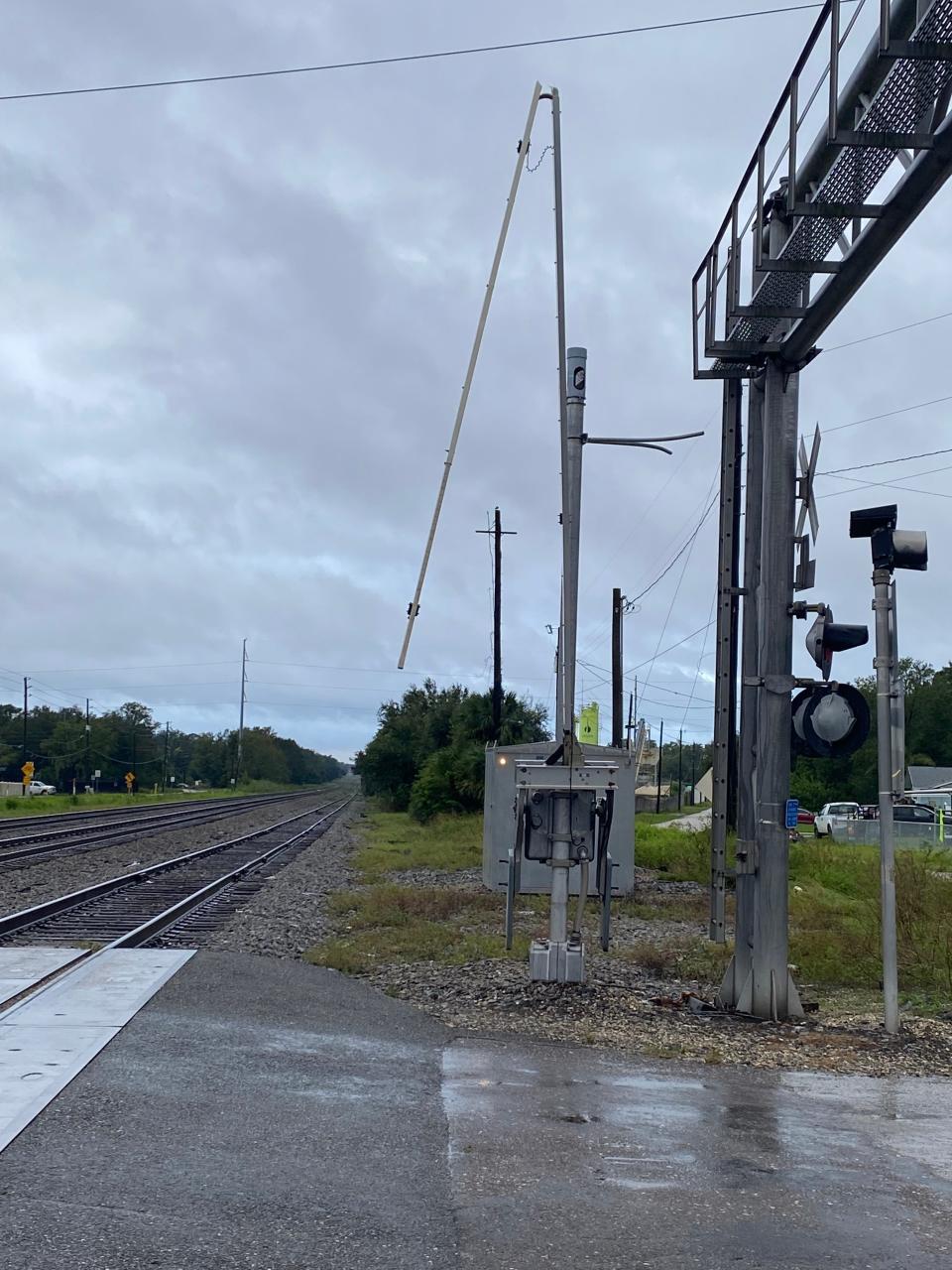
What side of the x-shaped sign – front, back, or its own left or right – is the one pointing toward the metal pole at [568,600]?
back

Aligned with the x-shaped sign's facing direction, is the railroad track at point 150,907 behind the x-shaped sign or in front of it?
behind

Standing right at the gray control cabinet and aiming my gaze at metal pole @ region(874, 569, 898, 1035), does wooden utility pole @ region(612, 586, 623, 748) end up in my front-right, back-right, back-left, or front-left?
back-left

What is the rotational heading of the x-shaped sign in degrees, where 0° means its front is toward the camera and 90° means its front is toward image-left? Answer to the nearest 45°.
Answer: approximately 270°

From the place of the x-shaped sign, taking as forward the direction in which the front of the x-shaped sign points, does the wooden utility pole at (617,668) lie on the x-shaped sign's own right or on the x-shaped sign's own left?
on the x-shaped sign's own left

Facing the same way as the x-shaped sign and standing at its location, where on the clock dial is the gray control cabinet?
The gray control cabinet is roughly at 8 o'clock from the x-shaped sign.
